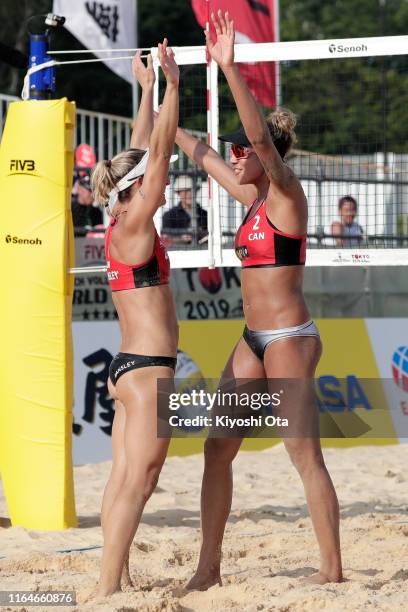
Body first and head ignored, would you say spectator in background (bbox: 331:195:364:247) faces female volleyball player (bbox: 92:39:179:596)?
yes

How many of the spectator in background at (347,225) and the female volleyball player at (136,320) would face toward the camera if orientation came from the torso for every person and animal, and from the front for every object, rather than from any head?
1

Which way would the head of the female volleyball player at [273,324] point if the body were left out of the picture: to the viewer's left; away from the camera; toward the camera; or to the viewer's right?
to the viewer's left

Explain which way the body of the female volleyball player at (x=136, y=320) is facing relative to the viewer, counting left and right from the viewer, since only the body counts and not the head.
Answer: facing away from the viewer and to the right of the viewer

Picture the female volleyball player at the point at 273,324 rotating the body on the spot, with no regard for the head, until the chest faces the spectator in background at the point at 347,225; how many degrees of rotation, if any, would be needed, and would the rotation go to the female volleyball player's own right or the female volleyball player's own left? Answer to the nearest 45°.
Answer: approximately 135° to the female volleyball player's own right

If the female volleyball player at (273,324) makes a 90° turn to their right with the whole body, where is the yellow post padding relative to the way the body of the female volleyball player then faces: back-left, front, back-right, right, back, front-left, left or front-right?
front

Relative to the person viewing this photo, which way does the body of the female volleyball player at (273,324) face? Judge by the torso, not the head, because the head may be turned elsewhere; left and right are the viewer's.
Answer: facing the viewer and to the left of the viewer

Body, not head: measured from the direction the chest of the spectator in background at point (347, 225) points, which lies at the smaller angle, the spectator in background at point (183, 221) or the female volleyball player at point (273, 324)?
the female volleyball player

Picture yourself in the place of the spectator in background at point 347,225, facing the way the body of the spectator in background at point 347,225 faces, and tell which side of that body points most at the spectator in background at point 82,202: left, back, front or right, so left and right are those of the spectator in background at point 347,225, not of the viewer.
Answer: right

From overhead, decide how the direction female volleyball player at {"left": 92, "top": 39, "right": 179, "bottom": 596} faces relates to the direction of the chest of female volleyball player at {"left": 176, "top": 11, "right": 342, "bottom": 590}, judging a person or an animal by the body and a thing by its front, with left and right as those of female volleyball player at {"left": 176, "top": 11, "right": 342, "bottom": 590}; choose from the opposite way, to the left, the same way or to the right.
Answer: the opposite way

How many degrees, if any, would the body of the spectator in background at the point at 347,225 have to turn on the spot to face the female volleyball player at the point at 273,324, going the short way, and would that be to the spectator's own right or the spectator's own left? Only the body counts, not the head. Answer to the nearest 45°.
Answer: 0° — they already face them

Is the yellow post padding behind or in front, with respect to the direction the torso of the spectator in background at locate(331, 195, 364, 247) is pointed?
in front
